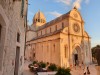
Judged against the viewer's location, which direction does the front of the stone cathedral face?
facing the viewer and to the right of the viewer
